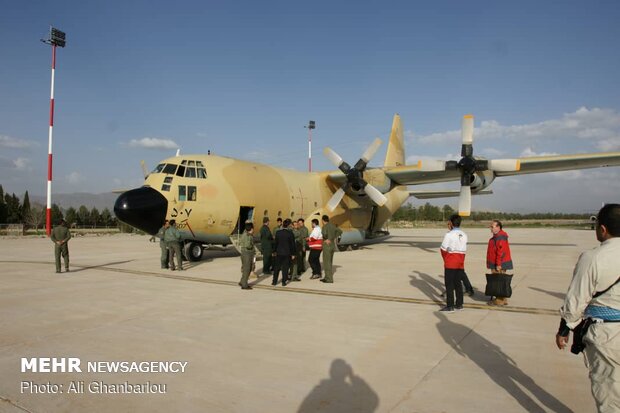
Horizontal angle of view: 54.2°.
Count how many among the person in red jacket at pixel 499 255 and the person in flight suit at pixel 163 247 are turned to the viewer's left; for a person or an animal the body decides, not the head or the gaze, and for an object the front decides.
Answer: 1

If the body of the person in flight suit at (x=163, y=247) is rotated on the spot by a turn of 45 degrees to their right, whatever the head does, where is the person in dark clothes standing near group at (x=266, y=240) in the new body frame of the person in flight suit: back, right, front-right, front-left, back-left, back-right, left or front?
front

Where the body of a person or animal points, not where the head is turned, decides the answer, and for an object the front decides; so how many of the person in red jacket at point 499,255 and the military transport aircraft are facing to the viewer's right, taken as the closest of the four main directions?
0

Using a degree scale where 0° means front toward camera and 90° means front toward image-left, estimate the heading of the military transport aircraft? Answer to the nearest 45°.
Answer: approximately 45°

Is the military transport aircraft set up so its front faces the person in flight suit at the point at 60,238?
yes

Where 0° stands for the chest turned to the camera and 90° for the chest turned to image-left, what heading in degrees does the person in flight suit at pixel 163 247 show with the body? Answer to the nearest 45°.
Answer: approximately 270°

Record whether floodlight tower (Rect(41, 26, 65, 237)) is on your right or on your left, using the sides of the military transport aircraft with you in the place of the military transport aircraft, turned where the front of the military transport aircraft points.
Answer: on your right

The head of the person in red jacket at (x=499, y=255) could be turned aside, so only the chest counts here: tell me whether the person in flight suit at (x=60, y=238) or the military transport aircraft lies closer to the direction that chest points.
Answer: the person in flight suit
